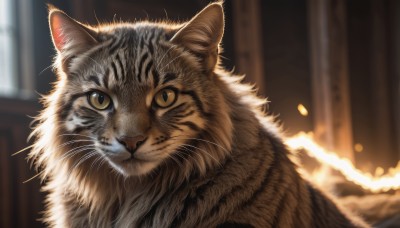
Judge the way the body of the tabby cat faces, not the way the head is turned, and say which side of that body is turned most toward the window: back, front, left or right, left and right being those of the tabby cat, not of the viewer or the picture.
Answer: right

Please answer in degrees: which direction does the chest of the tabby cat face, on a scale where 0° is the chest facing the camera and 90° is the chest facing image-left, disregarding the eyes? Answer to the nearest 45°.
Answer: approximately 45°
